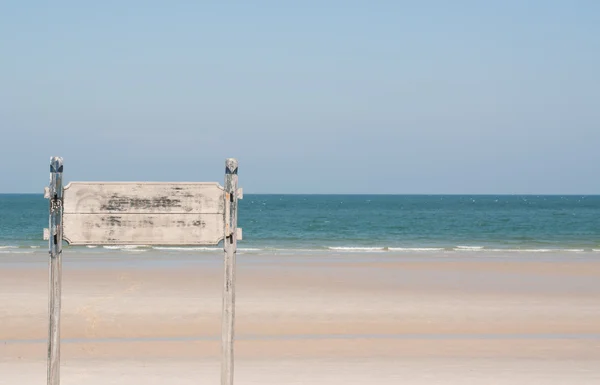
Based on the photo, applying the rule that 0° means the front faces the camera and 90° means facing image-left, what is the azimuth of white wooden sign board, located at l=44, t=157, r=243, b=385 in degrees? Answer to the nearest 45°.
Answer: approximately 0°
